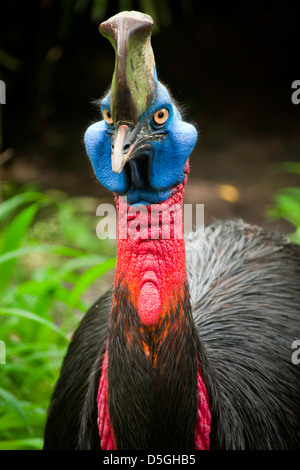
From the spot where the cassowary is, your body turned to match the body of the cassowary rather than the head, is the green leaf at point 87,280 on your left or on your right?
on your right

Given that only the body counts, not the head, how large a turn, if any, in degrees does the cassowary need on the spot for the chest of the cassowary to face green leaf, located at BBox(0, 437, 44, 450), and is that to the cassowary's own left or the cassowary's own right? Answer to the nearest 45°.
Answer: approximately 90° to the cassowary's own right

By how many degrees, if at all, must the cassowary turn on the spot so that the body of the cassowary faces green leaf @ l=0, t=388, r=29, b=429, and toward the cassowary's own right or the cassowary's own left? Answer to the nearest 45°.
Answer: approximately 90° to the cassowary's own right

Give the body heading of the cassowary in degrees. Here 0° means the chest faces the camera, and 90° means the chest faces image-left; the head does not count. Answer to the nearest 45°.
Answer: approximately 45°

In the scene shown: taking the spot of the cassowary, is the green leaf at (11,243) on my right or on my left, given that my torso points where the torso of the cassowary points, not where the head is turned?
on my right
